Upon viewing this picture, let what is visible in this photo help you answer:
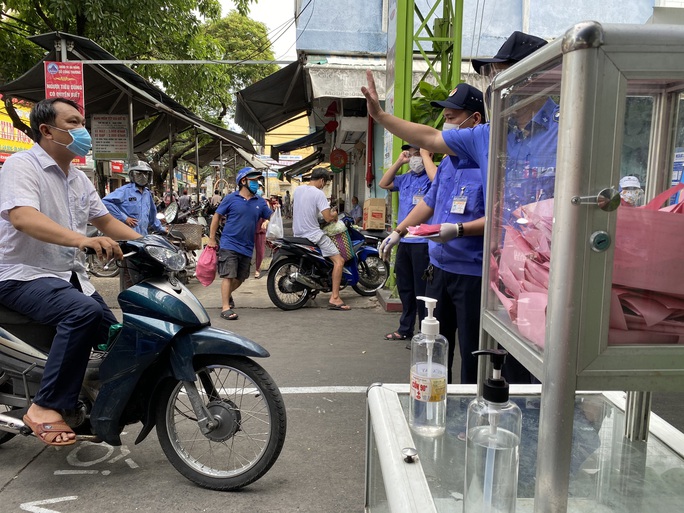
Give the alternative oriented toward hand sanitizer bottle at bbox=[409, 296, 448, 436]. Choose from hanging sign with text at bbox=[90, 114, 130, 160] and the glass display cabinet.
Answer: the hanging sign with text

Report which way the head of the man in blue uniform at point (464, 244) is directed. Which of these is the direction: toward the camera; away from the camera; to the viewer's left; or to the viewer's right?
to the viewer's left

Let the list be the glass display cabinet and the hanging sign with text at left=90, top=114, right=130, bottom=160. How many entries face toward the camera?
2

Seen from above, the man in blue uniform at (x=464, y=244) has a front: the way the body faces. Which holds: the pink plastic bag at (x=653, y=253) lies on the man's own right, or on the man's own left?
on the man's own left

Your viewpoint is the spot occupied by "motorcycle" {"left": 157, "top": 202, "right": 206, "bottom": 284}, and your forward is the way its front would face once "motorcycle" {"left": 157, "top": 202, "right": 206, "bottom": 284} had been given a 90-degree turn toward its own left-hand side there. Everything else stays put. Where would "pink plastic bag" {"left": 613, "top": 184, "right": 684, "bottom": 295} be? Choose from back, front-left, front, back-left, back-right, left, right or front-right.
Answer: front-right

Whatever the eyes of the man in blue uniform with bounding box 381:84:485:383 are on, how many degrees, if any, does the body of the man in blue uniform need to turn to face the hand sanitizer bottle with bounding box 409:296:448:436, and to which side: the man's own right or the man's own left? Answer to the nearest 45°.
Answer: approximately 45° to the man's own left

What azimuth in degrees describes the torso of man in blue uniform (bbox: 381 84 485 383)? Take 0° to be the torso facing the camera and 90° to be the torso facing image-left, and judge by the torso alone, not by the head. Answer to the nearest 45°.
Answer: approximately 45°

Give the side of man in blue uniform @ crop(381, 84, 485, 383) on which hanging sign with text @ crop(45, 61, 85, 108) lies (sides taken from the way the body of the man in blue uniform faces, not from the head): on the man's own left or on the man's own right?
on the man's own right

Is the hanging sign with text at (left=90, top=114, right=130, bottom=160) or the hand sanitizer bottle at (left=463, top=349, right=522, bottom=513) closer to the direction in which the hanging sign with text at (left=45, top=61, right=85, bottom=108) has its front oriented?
the hand sanitizer bottle

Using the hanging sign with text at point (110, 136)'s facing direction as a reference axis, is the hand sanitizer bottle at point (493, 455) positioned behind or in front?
in front
